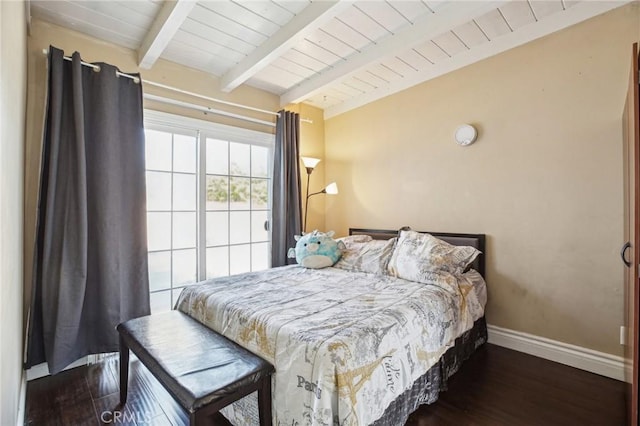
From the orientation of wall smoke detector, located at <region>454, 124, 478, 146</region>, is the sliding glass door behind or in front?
in front

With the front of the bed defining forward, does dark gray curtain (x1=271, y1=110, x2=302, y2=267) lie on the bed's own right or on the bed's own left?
on the bed's own right

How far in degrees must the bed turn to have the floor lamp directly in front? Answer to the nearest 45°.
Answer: approximately 135° to its right

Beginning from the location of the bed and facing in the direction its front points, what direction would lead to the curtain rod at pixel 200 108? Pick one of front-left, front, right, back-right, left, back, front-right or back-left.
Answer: right

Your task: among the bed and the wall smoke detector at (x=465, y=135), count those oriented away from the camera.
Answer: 0

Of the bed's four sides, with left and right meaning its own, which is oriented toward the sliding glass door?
right

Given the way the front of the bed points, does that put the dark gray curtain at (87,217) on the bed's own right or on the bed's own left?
on the bed's own right

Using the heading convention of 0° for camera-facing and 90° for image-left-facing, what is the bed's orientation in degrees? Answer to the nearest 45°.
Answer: approximately 45°

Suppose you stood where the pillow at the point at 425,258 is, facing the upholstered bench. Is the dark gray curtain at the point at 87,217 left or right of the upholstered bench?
right

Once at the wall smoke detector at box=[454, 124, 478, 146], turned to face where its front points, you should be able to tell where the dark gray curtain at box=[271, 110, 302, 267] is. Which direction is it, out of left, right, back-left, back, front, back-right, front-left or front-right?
front-right

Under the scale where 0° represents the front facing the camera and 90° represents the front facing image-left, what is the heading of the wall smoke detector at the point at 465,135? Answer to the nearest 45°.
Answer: approximately 45°
